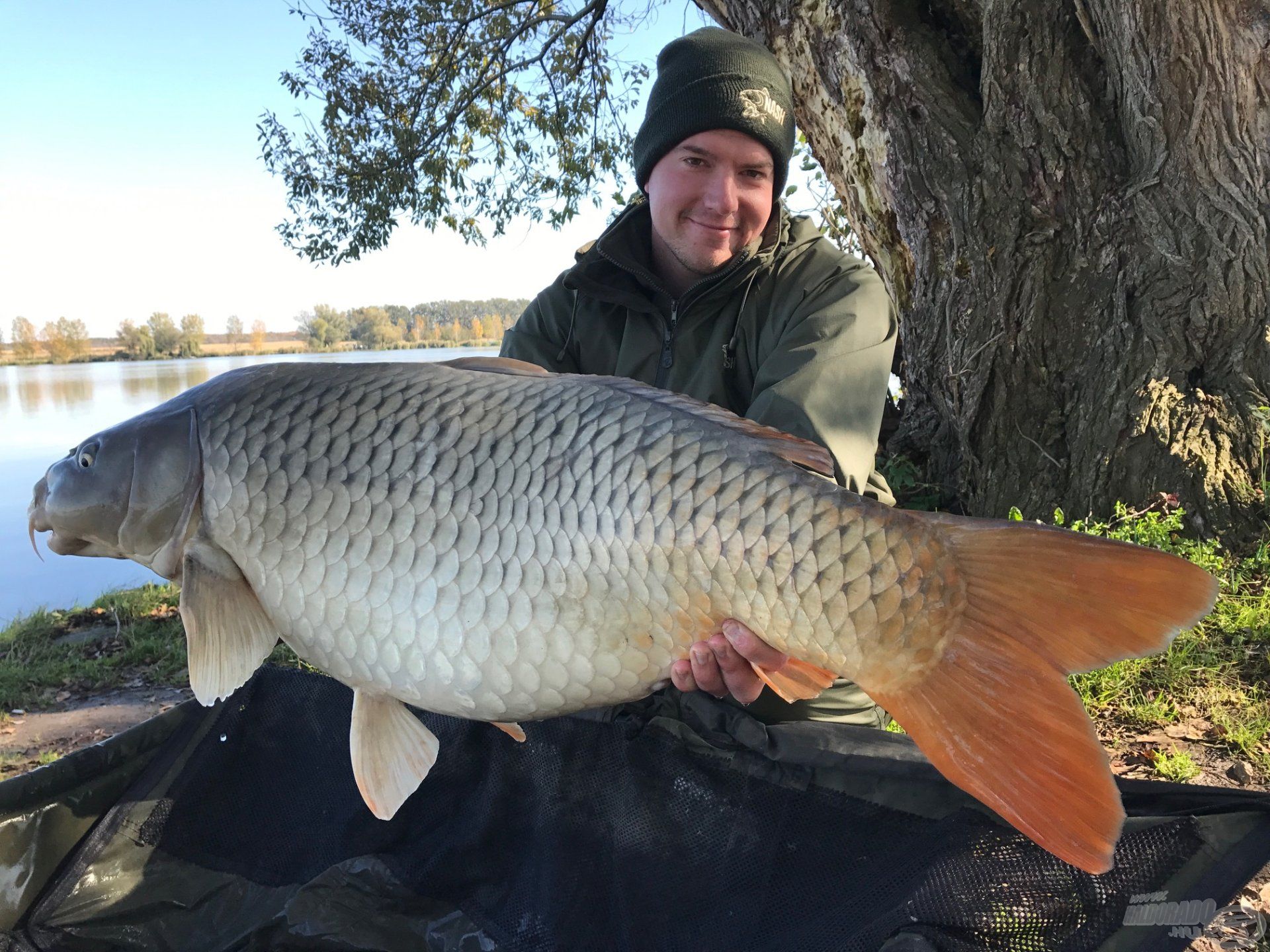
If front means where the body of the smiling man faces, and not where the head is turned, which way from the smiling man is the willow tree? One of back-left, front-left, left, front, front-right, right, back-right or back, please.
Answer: back-left

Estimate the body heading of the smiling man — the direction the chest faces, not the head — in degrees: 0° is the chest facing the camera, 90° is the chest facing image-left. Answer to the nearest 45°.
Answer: approximately 0°

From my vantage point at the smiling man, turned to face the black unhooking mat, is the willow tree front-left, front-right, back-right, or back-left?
back-left
